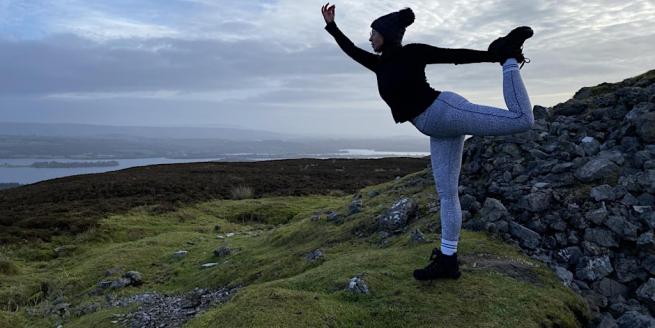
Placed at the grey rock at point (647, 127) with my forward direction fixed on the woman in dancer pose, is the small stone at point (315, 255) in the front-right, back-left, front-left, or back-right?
front-right

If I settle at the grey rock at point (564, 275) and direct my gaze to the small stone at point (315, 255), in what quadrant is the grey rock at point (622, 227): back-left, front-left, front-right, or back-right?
back-right

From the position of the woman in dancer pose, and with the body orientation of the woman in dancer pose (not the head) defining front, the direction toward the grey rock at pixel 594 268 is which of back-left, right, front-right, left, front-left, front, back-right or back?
back-right

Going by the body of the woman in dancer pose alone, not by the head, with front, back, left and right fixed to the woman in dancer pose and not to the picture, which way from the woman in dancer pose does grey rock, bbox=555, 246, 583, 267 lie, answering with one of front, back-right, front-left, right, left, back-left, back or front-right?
back-right

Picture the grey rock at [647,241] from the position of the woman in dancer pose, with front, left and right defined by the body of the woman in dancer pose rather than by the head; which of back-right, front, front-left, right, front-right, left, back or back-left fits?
back-right

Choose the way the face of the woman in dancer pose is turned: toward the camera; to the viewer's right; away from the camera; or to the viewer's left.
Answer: to the viewer's left

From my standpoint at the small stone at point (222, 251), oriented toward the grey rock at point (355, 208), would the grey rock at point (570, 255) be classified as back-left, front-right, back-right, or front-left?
front-right

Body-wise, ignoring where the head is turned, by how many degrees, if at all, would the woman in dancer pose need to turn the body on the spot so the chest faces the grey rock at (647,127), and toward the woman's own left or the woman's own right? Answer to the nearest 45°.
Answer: approximately 135° to the woman's own right

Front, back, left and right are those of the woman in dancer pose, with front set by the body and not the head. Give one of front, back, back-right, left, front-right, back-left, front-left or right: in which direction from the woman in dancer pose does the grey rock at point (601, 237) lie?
back-right

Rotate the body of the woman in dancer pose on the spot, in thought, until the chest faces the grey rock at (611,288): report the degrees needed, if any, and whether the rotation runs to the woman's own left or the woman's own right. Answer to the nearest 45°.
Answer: approximately 135° to the woman's own right

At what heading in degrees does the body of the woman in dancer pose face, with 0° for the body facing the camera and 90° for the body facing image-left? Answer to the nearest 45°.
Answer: approximately 90°
